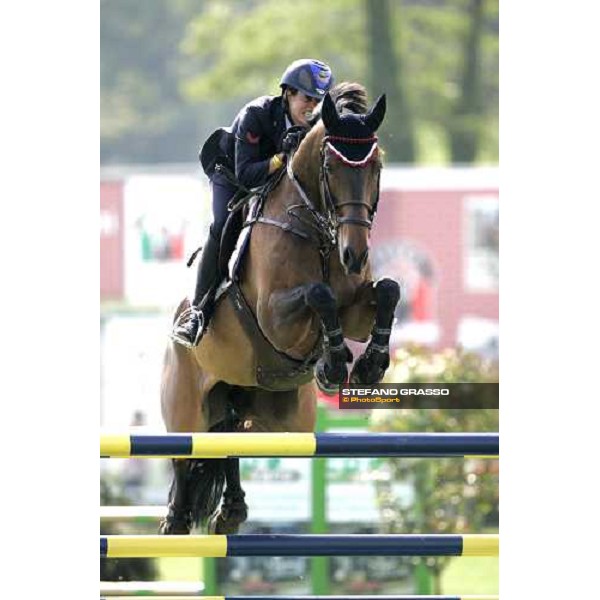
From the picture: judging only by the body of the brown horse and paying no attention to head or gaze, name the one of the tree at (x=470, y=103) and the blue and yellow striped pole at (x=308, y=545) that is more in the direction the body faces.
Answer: the blue and yellow striped pole

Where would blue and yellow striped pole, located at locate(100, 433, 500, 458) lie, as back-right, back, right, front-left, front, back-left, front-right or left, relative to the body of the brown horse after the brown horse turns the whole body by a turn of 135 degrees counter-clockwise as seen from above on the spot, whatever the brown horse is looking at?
back

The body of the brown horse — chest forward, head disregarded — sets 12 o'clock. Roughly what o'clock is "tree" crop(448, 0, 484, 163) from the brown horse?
The tree is roughly at 8 o'clock from the brown horse.

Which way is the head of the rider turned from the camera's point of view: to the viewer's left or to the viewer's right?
to the viewer's right

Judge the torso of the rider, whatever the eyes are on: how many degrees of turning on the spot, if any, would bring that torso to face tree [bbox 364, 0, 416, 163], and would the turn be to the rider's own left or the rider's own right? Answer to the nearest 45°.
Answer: approximately 135° to the rider's own left

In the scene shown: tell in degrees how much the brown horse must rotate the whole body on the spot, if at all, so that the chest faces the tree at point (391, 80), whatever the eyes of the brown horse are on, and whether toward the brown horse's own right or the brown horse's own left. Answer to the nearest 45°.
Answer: approximately 135° to the brown horse's own left

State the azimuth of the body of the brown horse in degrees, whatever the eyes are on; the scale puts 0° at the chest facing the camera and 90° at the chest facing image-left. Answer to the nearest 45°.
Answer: approximately 315°

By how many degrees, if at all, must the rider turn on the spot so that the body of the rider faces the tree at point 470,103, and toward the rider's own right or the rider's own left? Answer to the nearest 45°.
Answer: approximately 135° to the rider's own left
